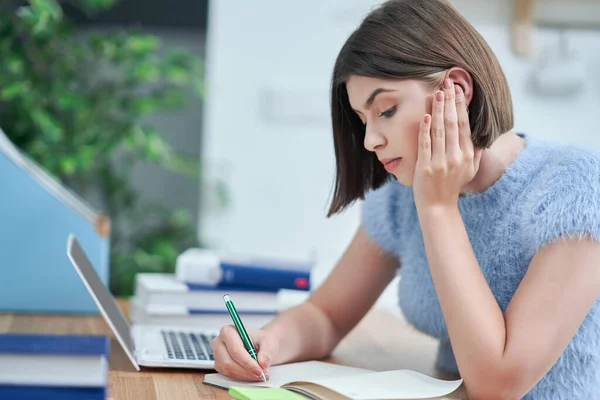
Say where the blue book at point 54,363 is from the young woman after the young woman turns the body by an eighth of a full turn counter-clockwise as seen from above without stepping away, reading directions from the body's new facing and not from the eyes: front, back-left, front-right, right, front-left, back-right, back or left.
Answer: front-right

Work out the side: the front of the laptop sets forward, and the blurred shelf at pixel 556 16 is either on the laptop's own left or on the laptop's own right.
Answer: on the laptop's own left

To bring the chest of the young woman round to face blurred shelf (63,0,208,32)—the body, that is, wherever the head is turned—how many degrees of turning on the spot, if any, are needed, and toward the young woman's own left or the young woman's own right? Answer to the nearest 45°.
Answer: approximately 90° to the young woman's own right

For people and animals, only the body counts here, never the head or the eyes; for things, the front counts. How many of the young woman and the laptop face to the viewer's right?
1

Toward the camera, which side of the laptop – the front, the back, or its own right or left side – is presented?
right

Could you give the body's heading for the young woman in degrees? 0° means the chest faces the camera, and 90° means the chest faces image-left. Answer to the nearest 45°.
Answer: approximately 45°

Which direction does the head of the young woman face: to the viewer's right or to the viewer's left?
to the viewer's left

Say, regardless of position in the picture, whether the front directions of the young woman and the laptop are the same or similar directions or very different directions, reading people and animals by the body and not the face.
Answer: very different directions

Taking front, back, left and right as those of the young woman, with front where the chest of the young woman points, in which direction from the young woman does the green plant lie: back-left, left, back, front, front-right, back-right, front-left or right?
right

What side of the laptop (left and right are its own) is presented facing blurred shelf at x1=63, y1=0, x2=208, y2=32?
left
